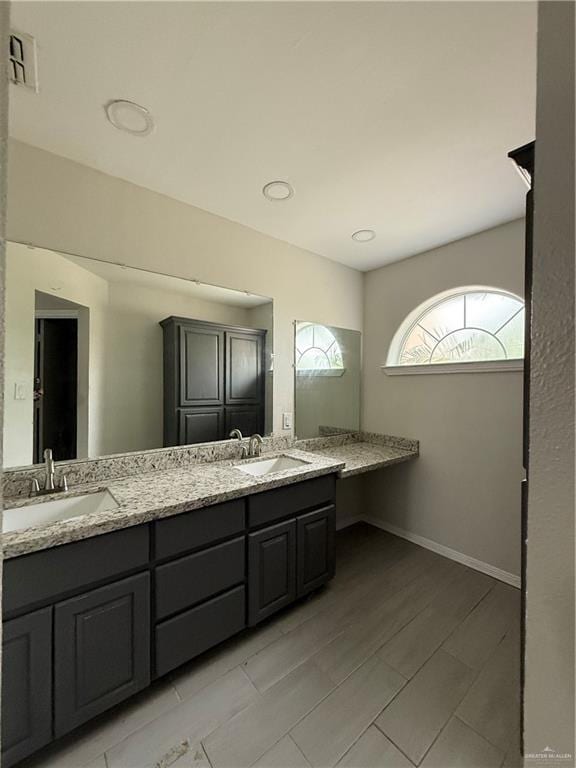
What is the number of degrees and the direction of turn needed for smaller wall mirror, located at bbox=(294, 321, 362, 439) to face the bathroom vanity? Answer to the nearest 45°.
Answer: approximately 90° to its right

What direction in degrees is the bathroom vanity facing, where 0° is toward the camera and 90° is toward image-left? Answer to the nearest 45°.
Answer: approximately 315°

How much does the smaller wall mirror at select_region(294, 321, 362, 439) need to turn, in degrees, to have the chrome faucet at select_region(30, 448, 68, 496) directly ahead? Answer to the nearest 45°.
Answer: approximately 90° to its right

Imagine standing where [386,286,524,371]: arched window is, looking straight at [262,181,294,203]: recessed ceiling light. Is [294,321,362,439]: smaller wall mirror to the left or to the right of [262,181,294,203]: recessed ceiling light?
right

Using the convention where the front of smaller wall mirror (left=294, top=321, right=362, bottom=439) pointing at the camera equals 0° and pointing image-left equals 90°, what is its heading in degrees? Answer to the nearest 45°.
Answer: approximately 315°

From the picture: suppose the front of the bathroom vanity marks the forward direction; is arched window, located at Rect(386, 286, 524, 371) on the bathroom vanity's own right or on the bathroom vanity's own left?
on the bathroom vanity's own left

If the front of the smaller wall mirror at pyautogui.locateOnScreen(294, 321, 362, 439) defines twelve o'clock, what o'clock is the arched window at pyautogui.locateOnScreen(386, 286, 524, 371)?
The arched window is roughly at 11 o'clock from the smaller wall mirror.

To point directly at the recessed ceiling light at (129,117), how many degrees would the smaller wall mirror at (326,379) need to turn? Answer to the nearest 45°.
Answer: approximately 90° to its right
